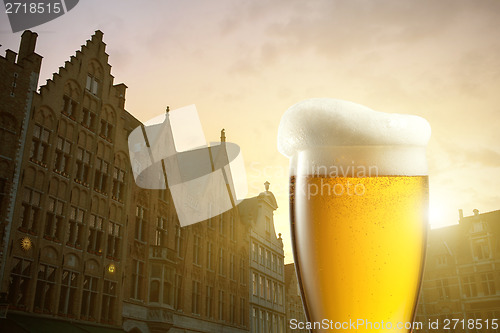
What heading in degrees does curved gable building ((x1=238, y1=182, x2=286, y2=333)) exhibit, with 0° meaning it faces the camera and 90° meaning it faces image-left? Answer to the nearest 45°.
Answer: approximately 315°

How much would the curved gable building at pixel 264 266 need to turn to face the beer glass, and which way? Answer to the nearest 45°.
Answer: approximately 45° to its right

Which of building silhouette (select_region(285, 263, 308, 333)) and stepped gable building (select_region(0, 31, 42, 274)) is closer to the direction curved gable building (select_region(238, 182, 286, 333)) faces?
the stepped gable building

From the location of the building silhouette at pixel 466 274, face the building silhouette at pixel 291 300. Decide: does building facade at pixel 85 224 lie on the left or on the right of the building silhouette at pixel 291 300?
left

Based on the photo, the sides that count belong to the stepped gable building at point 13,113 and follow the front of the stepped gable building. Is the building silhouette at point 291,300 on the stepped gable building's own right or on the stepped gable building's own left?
on the stepped gable building's own left

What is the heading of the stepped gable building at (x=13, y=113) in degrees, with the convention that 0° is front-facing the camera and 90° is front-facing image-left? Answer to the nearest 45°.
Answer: approximately 315°

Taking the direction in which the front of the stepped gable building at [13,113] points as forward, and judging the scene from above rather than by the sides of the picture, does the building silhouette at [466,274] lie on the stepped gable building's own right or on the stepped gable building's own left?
on the stepped gable building's own left

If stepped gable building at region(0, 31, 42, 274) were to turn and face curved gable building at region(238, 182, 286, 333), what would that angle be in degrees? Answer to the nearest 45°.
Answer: approximately 90° to its left

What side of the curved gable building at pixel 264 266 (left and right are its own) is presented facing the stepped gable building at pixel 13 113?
right
